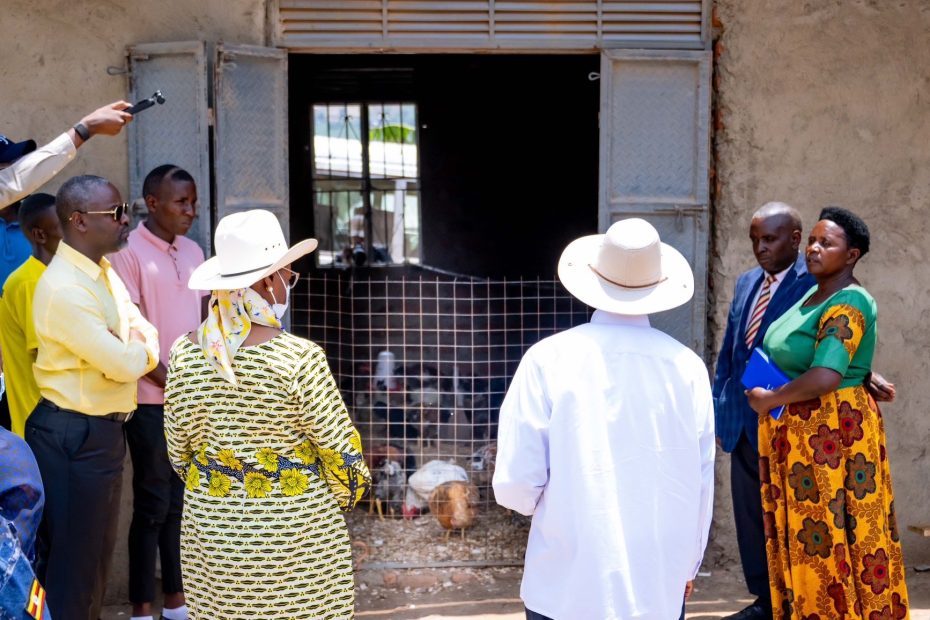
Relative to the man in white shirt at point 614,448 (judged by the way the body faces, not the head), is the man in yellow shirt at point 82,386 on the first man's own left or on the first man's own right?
on the first man's own left

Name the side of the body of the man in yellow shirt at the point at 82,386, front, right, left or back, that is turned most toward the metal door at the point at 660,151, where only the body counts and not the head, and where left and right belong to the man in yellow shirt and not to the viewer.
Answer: front

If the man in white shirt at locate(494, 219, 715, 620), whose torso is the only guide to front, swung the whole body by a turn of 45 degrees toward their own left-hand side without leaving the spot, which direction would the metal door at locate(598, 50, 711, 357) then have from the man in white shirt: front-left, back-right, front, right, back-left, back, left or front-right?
front-right

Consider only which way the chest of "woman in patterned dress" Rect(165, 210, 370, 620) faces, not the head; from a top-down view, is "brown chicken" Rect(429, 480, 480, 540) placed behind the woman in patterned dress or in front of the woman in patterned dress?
in front

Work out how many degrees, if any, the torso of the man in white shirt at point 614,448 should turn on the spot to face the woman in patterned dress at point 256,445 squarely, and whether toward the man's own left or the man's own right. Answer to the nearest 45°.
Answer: approximately 90° to the man's own left

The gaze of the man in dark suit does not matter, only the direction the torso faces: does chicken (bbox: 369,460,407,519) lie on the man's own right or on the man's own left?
on the man's own right

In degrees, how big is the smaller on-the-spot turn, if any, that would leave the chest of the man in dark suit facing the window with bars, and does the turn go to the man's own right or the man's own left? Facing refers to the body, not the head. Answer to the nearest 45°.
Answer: approximately 90° to the man's own right

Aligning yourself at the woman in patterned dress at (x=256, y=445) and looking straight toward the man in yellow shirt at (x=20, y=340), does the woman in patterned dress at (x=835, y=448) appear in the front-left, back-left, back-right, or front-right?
back-right

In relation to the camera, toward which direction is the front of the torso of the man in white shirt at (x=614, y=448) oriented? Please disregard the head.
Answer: away from the camera

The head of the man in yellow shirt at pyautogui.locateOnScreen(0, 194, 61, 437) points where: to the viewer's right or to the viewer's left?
to the viewer's right
